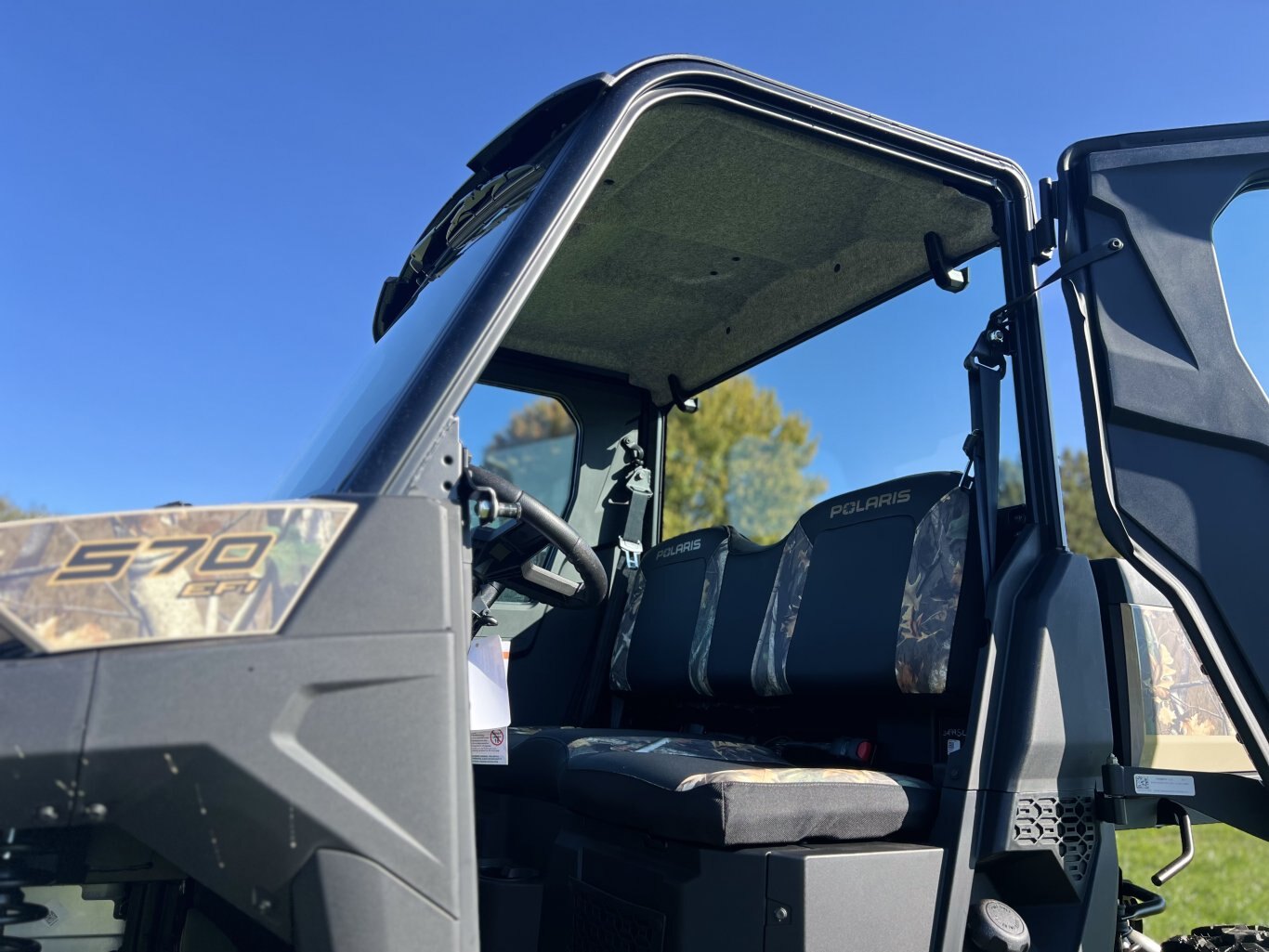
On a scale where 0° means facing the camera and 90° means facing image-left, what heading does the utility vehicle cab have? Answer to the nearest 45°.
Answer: approximately 45°
